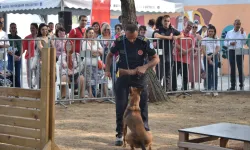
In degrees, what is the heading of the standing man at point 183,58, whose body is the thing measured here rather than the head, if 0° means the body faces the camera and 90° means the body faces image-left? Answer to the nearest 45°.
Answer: approximately 45°

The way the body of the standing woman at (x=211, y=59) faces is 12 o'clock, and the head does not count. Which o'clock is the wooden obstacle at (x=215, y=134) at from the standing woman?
The wooden obstacle is roughly at 12 o'clock from the standing woman.

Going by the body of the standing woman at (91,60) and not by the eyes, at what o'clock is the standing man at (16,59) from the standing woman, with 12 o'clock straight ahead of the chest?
The standing man is roughly at 3 o'clock from the standing woman.

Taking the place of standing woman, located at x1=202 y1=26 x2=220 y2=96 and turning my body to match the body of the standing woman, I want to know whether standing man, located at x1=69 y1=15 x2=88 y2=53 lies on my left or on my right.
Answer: on my right

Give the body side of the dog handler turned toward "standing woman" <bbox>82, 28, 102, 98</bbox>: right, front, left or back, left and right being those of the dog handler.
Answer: back

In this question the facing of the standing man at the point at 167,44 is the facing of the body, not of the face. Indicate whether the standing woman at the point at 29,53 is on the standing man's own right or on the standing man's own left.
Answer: on the standing man's own right

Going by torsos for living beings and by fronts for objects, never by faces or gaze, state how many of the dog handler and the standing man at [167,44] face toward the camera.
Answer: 2

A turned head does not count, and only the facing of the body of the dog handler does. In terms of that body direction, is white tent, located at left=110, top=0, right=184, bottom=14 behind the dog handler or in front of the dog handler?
behind

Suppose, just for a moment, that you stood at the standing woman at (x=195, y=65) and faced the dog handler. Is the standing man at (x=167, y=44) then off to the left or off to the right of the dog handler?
right
